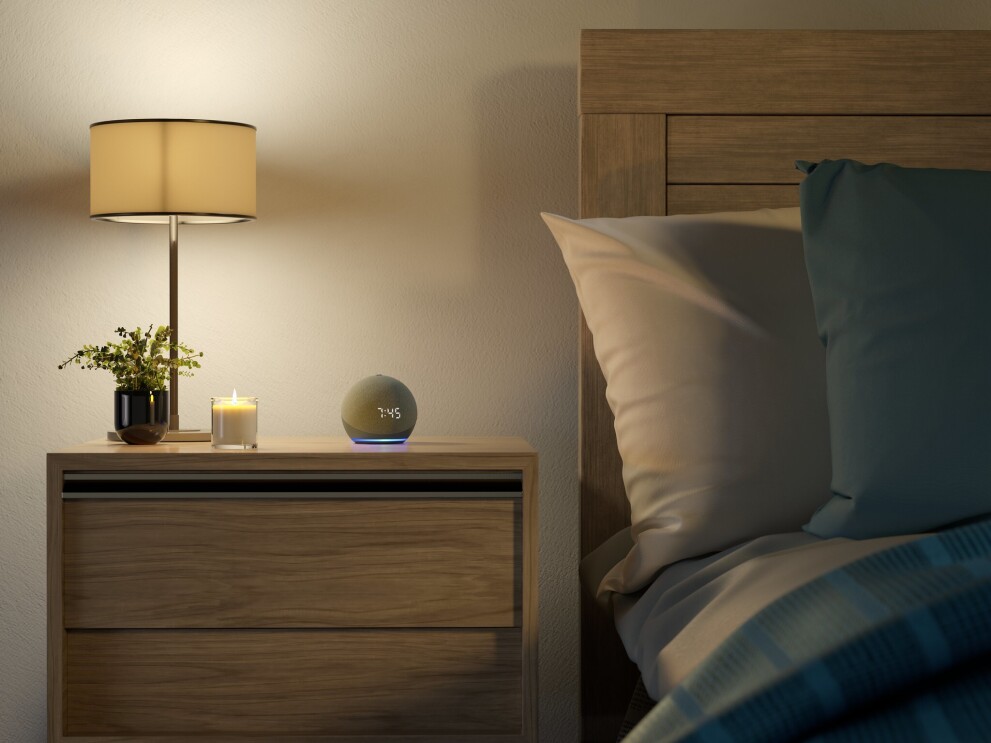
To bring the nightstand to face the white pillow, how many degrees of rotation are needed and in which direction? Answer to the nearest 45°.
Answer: approximately 90° to its left

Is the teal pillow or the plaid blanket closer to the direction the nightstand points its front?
the plaid blanket

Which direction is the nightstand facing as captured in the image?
toward the camera

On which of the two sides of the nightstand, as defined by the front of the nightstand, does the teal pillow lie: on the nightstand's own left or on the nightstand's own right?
on the nightstand's own left
